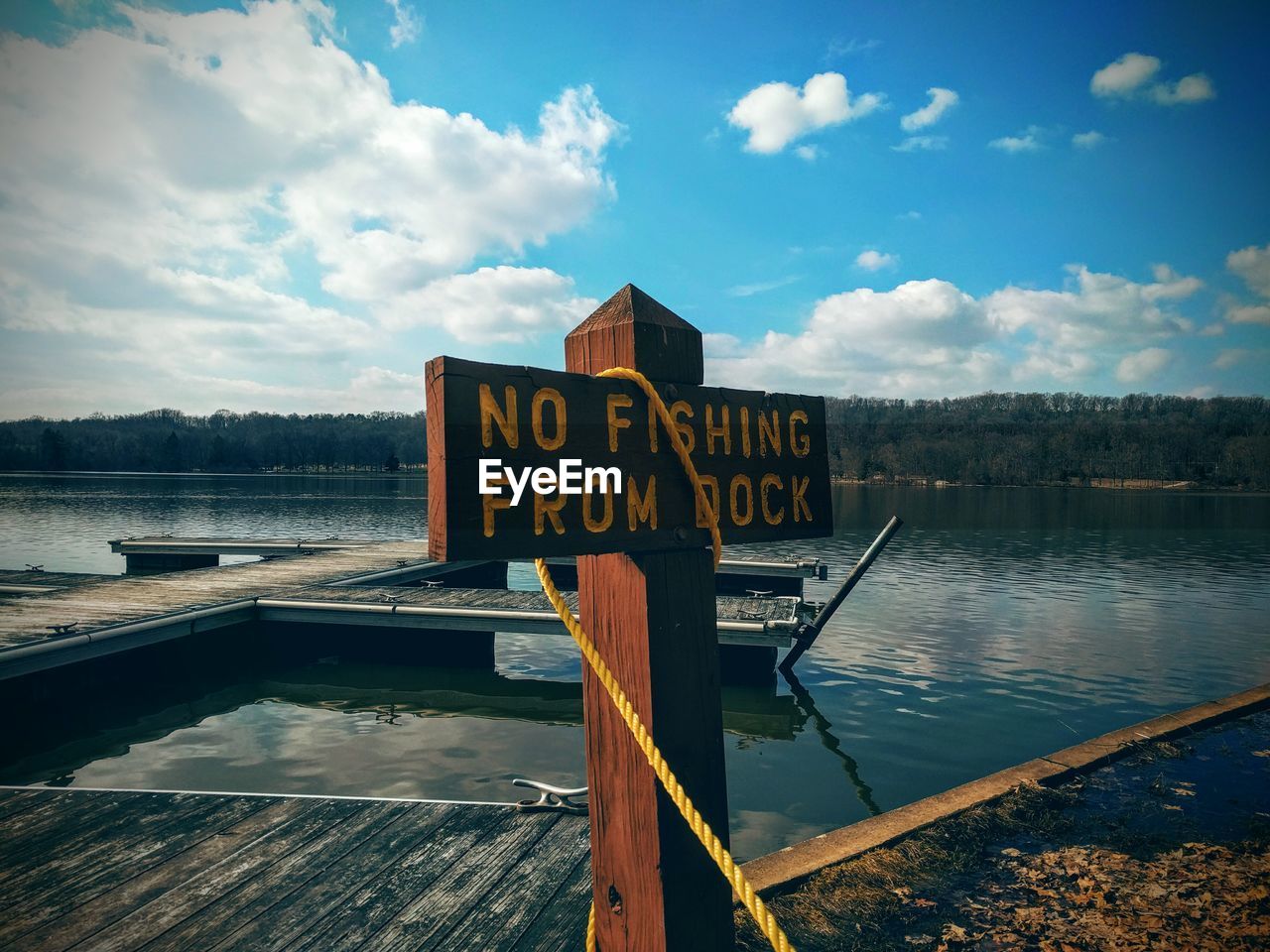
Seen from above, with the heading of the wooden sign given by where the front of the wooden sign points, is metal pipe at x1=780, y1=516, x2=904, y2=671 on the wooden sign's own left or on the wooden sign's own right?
on the wooden sign's own left

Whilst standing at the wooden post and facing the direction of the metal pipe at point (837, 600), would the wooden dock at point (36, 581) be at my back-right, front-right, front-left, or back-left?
front-left

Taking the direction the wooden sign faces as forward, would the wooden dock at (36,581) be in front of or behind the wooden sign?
behind

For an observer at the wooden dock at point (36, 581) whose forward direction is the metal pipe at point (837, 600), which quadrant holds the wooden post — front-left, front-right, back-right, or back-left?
front-right

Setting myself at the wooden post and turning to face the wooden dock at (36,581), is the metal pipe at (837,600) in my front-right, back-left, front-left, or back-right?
front-right

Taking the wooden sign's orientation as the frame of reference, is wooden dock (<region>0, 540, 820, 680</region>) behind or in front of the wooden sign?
behind

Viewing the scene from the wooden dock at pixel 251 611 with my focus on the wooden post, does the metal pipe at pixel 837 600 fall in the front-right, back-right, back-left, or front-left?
front-left
